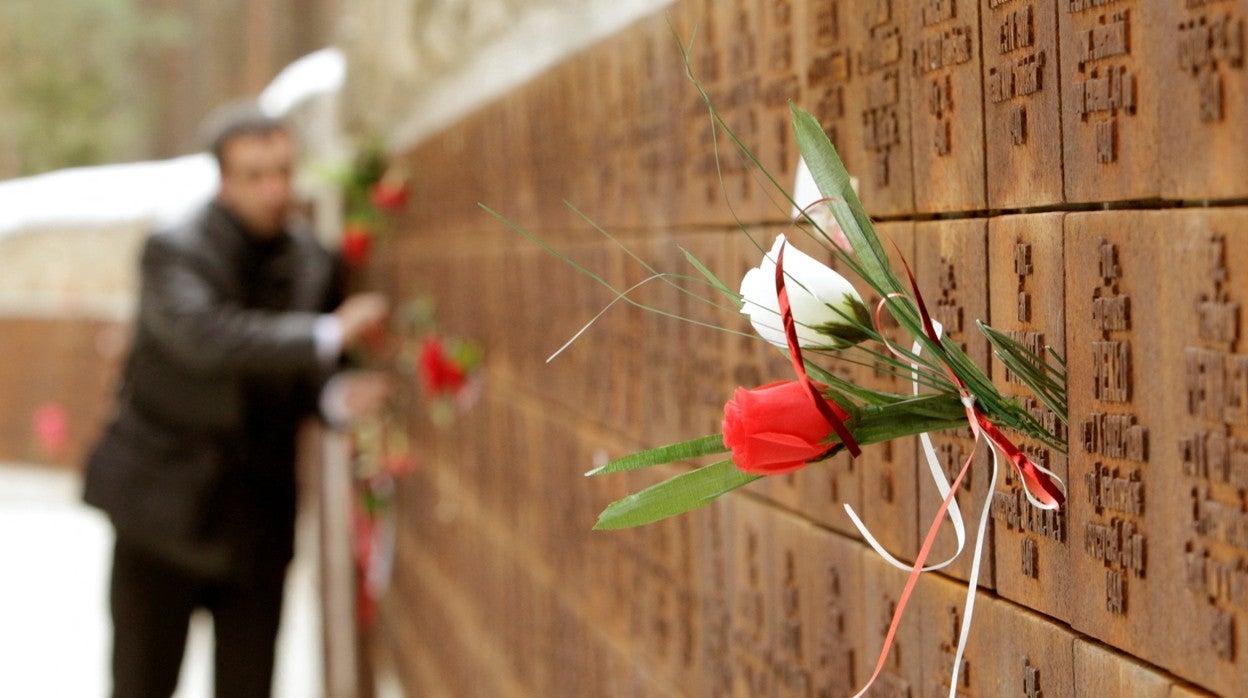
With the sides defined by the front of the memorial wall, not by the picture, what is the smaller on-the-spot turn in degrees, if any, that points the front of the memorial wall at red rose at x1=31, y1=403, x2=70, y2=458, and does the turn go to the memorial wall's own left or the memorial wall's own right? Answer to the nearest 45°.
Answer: approximately 90° to the memorial wall's own right

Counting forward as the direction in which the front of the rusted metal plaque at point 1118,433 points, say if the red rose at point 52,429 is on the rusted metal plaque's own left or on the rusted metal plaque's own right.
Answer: on the rusted metal plaque's own right

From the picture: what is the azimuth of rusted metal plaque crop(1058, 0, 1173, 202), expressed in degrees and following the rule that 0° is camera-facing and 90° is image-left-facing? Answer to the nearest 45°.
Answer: approximately 45°

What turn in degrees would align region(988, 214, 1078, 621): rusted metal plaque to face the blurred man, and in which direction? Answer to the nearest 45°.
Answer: approximately 90° to its right
